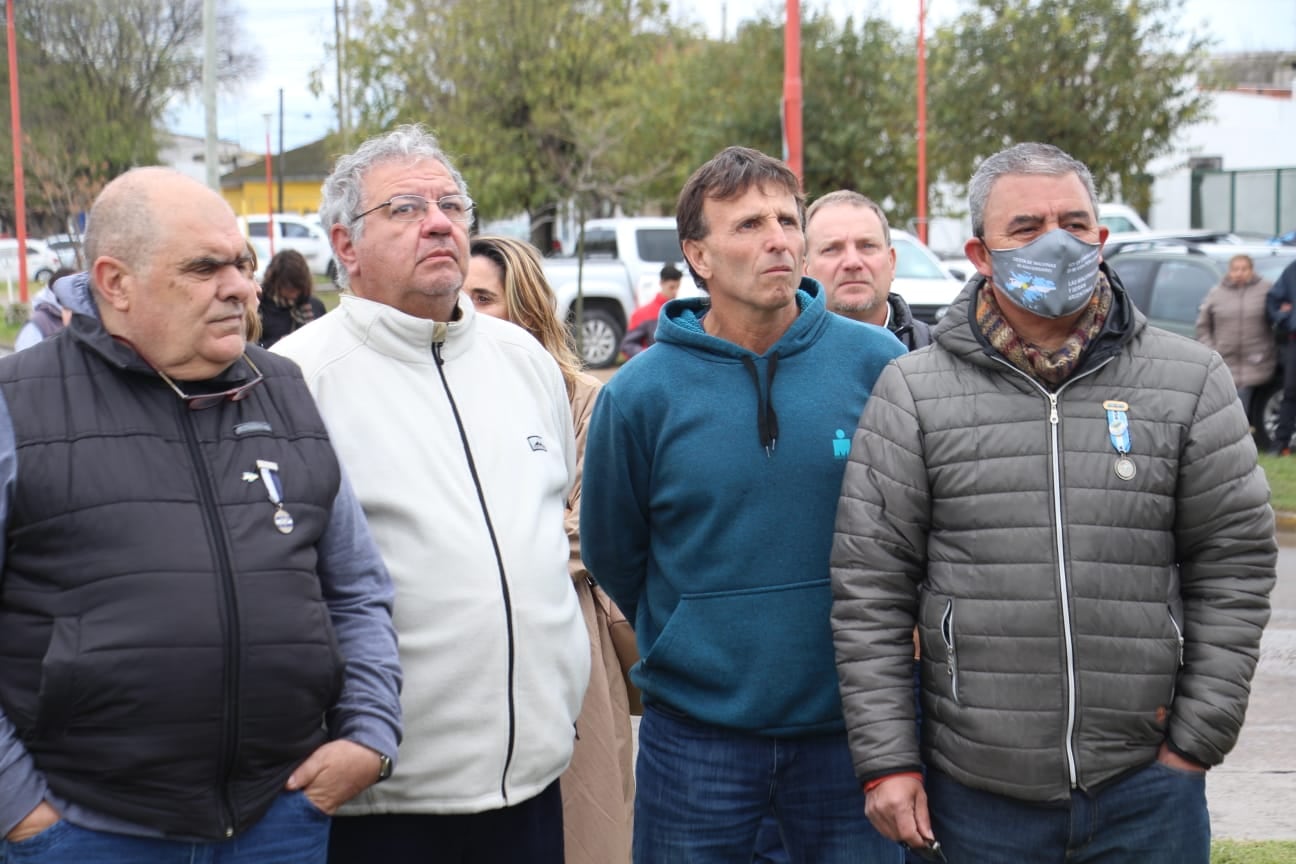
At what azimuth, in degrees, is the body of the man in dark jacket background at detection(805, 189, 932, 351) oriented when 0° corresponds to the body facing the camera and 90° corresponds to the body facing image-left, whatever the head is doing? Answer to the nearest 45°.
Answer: approximately 0°

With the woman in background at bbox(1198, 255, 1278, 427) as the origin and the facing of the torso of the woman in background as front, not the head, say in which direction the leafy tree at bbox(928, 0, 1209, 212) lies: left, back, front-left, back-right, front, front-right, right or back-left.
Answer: back

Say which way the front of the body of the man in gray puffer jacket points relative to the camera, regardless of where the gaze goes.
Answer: toward the camera

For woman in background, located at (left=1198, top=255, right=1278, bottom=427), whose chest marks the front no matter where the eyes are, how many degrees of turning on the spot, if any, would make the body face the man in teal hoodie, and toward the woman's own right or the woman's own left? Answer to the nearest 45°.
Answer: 0° — they already face them

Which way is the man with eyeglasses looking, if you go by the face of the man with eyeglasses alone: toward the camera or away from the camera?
toward the camera

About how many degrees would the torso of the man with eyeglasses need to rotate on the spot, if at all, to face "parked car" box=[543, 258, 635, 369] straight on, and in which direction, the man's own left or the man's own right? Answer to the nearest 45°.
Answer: approximately 135° to the man's own left

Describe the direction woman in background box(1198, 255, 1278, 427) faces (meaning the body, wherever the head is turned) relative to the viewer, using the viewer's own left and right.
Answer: facing the viewer

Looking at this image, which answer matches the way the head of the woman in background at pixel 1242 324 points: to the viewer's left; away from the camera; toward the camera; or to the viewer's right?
toward the camera

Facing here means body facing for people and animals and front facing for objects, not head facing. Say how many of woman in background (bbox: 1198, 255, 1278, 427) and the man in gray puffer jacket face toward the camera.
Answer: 2

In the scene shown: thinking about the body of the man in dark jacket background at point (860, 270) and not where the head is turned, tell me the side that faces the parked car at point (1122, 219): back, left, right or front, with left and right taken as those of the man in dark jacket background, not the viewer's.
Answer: back

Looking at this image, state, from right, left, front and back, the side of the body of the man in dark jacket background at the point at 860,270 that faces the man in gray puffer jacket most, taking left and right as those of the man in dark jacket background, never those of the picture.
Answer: front

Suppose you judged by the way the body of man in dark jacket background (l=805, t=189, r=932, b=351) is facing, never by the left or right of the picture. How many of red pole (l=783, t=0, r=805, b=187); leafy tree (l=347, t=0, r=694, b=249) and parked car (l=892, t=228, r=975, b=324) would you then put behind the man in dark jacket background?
3

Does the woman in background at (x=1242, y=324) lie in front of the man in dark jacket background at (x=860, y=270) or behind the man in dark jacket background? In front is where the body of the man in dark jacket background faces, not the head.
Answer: behind

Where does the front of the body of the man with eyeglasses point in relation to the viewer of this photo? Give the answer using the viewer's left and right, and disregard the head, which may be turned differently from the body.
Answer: facing the viewer and to the right of the viewer

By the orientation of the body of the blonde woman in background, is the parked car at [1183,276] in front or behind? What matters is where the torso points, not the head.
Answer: behind

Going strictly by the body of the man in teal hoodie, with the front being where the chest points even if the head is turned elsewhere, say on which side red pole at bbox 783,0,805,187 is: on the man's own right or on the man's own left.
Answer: on the man's own left
